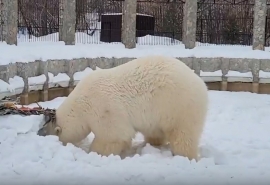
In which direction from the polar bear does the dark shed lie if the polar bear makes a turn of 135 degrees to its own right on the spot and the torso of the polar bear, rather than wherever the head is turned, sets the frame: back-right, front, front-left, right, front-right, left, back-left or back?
front-left

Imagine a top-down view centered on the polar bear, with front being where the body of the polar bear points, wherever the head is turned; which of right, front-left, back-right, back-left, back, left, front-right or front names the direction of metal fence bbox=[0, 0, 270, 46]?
right

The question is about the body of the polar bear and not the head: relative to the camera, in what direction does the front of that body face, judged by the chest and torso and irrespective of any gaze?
to the viewer's left
